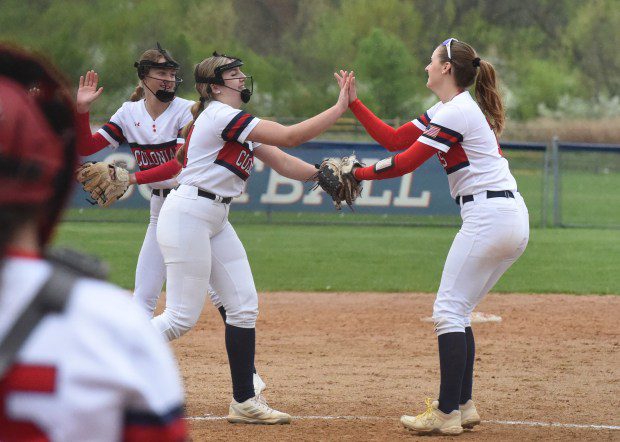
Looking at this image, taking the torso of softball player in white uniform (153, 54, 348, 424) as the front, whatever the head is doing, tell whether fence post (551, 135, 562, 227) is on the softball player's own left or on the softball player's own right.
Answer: on the softball player's own left

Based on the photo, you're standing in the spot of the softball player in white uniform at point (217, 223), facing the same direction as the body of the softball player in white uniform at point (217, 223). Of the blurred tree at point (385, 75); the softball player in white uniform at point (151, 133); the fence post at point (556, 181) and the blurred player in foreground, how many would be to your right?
1

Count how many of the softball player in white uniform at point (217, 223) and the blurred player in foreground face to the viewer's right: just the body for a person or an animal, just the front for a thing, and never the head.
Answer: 1

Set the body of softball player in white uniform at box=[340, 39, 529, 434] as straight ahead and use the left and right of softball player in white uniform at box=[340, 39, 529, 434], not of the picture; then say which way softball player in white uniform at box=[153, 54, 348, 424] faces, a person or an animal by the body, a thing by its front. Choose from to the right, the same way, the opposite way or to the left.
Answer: the opposite way

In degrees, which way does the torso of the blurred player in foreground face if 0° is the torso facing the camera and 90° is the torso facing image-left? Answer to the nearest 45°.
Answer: approximately 180°

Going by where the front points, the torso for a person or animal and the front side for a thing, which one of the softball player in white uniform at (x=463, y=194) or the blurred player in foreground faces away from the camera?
the blurred player in foreground

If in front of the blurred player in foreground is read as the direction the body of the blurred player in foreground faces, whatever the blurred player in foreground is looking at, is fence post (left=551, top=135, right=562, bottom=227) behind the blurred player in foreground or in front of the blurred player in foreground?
in front

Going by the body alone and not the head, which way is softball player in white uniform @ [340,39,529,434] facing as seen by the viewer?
to the viewer's left

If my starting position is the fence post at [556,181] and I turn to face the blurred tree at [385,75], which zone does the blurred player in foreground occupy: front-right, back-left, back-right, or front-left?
back-left

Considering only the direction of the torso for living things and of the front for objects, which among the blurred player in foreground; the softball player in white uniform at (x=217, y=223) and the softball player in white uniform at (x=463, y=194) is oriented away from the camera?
the blurred player in foreground

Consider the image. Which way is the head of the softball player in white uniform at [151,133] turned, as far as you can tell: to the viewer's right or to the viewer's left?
to the viewer's right

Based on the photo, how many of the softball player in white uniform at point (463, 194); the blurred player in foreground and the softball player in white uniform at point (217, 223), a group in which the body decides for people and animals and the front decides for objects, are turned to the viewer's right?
1

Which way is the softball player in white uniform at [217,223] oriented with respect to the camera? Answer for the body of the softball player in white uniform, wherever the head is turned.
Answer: to the viewer's right

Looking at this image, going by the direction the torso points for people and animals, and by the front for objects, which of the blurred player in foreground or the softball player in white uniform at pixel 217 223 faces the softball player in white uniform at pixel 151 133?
the blurred player in foreground

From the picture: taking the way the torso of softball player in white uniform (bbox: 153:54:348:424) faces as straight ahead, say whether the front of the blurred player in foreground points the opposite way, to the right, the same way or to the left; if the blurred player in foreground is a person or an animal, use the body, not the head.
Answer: to the left

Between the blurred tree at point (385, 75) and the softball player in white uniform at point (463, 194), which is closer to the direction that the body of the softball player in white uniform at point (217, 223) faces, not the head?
the softball player in white uniform

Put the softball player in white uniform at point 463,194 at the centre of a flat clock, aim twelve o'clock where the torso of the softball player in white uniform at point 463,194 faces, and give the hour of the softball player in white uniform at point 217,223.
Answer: the softball player in white uniform at point 217,223 is roughly at 12 o'clock from the softball player in white uniform at point 463,194.

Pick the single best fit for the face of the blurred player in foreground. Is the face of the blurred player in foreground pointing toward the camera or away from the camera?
away from the camera

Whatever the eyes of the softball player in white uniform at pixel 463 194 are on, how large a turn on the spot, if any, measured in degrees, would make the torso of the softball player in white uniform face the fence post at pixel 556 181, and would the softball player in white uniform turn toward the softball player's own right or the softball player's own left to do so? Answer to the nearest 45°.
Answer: approximately 90° to the softball player's own right

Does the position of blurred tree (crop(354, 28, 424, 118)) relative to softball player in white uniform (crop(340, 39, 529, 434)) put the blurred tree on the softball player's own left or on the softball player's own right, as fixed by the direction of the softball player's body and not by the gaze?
on the softball player's own right

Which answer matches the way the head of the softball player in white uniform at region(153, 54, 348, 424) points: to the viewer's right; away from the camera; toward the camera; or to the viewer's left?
to the viewer's right
